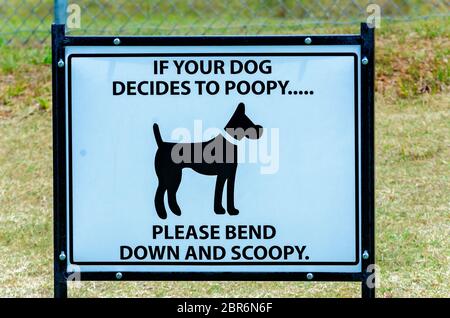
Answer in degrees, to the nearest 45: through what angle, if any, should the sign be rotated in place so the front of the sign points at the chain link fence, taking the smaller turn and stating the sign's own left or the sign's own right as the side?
approximately 180°

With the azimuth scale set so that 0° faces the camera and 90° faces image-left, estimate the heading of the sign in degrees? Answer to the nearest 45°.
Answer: approximately 0°
